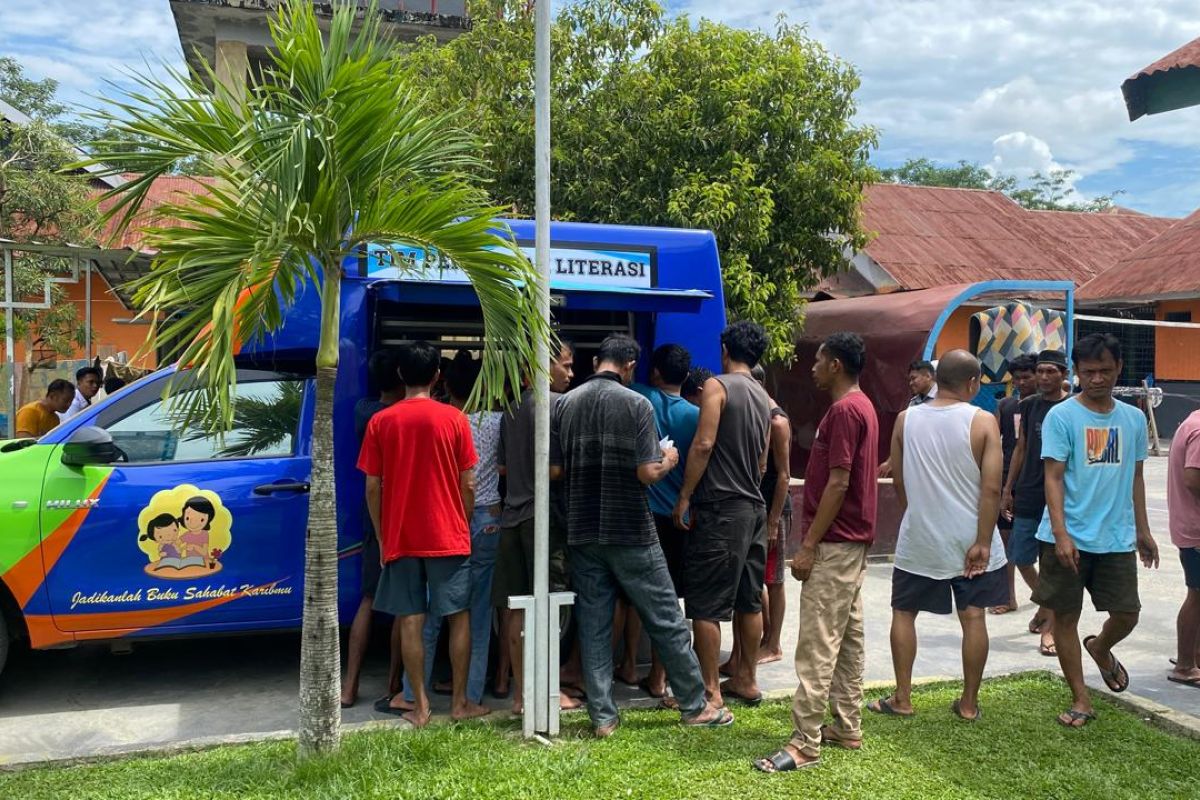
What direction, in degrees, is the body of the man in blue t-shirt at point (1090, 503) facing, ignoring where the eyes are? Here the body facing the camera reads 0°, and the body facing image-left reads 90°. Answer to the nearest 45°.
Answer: approximately 0°

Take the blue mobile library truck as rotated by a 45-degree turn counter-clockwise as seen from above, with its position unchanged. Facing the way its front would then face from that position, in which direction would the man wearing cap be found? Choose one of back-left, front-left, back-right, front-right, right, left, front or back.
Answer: back-left

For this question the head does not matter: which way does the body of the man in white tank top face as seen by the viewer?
away from the camera

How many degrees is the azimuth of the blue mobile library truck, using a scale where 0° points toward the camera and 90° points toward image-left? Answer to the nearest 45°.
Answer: approximately 90°

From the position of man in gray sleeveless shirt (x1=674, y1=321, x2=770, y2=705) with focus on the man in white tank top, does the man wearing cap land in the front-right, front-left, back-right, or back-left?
front-left

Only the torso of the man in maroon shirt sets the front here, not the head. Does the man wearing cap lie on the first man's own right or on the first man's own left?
on the first man's own right

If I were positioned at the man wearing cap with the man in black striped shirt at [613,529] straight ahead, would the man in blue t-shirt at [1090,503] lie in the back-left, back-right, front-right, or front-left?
front-left

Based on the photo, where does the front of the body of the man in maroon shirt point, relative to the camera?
to the viewer's left

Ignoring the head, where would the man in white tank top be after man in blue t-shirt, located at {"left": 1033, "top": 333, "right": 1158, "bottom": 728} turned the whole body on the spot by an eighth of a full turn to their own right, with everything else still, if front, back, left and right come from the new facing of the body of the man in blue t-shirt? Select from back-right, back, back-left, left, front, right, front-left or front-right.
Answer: front

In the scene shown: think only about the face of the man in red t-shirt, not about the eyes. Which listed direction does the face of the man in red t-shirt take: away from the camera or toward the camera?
away from the camera

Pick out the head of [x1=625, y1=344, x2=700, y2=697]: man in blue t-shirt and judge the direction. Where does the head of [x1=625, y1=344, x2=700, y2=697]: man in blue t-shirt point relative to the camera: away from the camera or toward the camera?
away from the camera

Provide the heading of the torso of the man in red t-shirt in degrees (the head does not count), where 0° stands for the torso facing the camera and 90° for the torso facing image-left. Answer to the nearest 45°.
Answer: approximately 180°

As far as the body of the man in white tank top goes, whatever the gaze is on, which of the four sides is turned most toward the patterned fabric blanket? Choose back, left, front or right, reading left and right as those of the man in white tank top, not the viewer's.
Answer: front

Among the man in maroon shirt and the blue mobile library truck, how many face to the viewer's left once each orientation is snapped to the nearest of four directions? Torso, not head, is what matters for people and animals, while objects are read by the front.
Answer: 2

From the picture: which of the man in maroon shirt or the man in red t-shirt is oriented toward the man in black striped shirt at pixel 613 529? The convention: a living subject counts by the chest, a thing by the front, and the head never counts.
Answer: the man in maroon shirt
